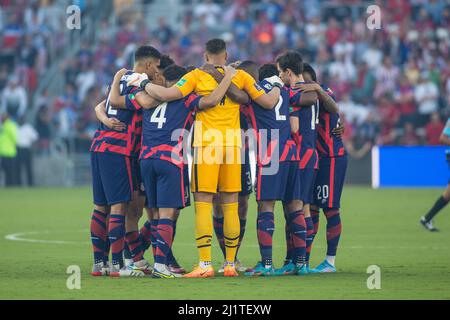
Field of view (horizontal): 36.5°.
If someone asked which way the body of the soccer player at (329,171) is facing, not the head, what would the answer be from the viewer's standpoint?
to the viewer's left

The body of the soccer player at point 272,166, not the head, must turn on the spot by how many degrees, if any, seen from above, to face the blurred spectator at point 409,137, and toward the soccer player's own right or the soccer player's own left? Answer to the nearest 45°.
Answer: approximately 45° to the soccer player's own right

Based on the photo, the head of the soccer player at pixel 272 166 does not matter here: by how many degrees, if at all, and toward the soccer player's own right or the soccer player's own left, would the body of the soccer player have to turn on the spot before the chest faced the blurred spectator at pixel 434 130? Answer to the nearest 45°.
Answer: approximately 45° to the soccer player's own right

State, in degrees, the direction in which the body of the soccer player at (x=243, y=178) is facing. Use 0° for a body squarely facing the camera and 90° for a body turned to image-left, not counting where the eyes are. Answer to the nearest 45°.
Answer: approximately 0°

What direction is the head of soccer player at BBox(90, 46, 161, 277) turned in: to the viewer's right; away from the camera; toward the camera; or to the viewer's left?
to the viewer's right

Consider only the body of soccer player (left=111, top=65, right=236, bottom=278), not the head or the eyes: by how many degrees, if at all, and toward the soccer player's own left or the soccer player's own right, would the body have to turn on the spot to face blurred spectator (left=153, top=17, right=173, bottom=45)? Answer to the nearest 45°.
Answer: approximately 45° to the soccer player's own left

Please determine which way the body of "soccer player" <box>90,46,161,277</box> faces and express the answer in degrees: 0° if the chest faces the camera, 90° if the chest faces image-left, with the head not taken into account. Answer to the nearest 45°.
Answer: approximately 225°

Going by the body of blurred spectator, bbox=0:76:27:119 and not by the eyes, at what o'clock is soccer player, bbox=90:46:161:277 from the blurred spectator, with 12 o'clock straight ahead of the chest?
The soccer player is roughly at 12 o'clock from the blurred spectator.
